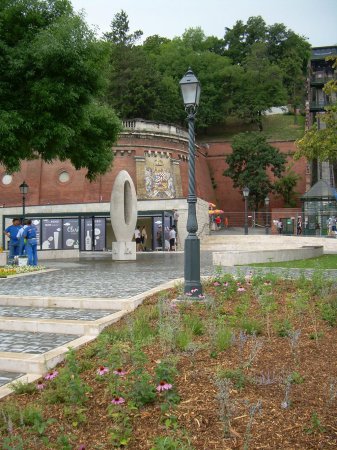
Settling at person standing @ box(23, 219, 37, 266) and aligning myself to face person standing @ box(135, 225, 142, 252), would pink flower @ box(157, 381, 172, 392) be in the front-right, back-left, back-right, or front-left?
back-right

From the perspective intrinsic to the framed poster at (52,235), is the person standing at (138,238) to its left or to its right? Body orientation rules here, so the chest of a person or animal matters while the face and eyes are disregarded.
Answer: on its left

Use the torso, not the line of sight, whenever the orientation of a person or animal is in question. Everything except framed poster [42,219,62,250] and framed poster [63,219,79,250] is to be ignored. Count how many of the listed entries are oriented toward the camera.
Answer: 2

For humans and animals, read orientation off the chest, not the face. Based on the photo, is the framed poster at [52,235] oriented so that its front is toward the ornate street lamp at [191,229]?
yes

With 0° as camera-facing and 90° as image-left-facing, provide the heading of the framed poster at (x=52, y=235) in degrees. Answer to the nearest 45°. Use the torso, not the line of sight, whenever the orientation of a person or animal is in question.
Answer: approximately 0°

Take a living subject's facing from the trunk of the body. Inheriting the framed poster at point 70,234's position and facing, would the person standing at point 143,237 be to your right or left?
on your left

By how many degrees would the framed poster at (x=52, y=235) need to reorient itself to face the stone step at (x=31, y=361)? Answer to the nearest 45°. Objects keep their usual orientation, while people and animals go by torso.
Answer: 0° — it already faces it

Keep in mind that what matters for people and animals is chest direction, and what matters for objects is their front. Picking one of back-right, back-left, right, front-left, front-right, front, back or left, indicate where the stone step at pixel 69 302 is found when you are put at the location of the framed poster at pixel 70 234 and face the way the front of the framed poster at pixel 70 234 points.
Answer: front

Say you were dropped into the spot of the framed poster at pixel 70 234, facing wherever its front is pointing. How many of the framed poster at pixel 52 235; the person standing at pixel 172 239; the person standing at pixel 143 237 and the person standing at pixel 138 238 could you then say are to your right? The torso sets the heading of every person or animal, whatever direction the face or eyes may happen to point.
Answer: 1

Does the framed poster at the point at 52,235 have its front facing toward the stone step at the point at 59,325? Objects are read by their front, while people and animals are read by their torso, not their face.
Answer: yes

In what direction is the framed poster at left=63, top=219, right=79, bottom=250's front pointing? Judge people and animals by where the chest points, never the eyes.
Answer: toward the camera

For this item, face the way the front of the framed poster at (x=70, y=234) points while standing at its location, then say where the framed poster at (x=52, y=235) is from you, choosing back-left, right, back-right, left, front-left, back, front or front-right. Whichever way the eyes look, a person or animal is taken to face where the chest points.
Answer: right
